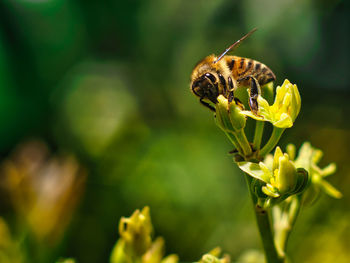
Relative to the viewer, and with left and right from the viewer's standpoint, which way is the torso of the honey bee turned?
facing the viewer and to the left of the viewer
